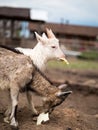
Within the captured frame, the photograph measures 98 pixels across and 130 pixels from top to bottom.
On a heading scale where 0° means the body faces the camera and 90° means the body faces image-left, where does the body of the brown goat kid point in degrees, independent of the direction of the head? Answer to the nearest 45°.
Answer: approximately 270°

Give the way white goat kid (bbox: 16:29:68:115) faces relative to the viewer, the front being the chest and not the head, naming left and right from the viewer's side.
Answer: facing to the right of the viewer

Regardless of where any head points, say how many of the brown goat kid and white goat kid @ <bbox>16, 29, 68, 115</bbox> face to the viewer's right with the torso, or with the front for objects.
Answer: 2

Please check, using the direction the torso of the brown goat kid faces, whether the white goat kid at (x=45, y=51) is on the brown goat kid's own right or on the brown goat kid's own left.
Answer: on the brown goat kid's own left
